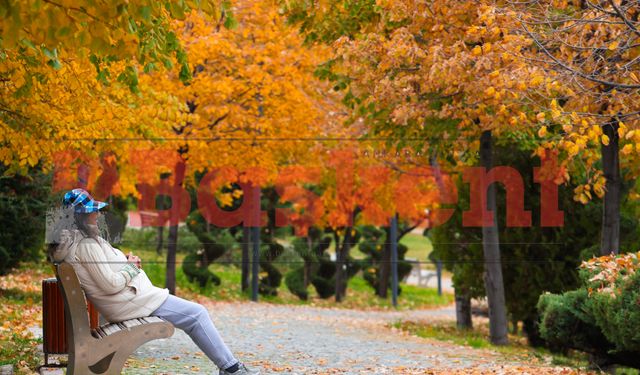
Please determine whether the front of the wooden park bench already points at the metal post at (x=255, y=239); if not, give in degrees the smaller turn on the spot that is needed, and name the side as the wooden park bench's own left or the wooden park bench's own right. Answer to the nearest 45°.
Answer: approximately 90° to the wooden park bench's own left

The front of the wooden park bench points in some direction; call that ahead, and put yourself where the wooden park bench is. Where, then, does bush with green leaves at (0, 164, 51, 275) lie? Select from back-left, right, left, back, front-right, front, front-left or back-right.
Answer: left

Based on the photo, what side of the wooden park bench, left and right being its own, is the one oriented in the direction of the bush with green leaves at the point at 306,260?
left

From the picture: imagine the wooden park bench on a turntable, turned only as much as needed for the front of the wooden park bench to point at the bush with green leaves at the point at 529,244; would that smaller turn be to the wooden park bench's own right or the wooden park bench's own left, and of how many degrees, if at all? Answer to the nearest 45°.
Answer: approximately 45° to the wooden park bench's own left

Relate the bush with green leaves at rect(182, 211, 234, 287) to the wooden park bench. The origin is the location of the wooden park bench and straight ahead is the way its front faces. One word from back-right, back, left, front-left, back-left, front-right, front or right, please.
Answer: left

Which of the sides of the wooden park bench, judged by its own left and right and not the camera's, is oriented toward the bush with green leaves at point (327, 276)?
left

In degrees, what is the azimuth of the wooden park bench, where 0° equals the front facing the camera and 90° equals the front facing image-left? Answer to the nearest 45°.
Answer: approximately 270°

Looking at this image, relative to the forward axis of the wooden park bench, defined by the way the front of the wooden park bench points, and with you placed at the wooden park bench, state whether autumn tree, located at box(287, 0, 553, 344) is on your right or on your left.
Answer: on your left

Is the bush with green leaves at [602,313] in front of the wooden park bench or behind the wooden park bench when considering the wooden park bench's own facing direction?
in front

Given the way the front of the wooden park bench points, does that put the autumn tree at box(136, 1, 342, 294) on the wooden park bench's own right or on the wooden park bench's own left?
on the wooden park bench's own left

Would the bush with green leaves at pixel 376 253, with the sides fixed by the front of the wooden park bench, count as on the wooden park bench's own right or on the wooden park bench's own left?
on the wooden park bench's own left

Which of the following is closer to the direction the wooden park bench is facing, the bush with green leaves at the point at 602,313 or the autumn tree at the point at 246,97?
the bush with green leaves
